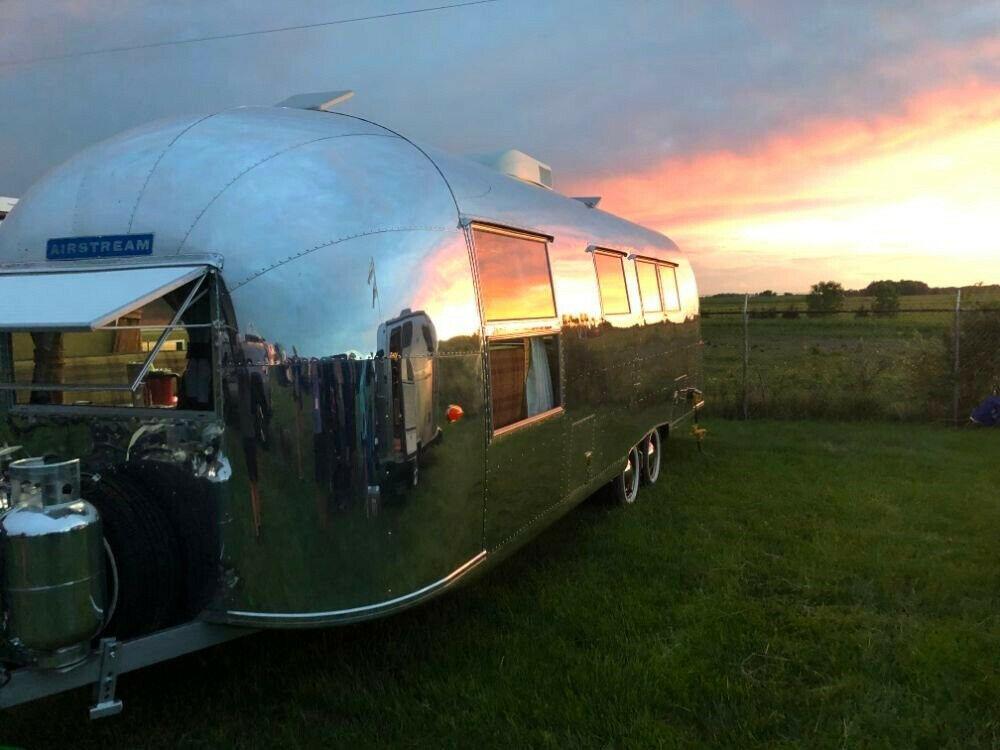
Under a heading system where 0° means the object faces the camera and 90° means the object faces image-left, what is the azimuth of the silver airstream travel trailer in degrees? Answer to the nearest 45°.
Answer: approximately 45°

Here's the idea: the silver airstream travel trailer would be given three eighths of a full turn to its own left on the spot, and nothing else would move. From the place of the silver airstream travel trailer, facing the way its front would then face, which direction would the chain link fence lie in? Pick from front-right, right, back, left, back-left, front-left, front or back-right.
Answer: front-left
